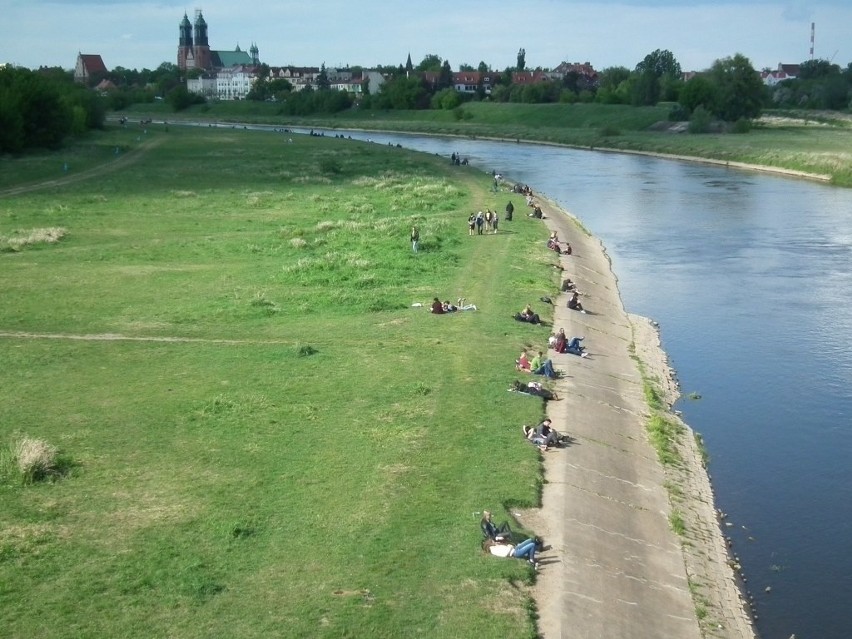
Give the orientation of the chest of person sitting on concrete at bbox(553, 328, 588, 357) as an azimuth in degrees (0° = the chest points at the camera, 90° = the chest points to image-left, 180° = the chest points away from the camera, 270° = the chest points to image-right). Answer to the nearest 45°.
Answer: approximately 270°

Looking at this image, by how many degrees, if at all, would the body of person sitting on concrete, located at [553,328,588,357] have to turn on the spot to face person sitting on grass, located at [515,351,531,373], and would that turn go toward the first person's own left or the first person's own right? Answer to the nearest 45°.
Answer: approximately 90° to the first person's own right

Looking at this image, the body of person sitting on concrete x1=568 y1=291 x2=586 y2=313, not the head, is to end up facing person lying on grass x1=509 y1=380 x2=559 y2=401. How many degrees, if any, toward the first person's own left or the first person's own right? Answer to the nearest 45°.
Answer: approximately 90° to the first person's own right

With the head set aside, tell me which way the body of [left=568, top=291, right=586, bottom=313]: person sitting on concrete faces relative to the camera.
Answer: to the viewer's right

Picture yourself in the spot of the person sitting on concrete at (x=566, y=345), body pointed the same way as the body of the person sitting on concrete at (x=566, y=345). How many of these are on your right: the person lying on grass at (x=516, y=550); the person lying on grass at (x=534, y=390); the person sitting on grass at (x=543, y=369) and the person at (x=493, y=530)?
4

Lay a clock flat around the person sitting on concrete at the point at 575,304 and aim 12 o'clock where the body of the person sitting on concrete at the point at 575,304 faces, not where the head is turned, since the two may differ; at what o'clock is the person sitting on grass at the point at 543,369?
the person sitting on grass at the point at 543,369 is roughly at 3 o'clock from the person sitting on concrete at the point at 575,304.

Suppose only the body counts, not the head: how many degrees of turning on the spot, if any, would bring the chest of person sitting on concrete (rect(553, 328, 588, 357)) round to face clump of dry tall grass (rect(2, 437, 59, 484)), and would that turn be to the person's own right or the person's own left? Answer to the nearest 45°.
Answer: approximately 135° to the person's own right

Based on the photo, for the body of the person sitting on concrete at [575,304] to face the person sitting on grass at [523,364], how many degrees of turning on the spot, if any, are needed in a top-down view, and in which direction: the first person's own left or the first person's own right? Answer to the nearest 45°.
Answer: approximately 90° to the first person's own right

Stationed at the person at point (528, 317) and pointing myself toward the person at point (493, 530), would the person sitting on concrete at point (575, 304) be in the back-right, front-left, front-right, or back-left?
back-left

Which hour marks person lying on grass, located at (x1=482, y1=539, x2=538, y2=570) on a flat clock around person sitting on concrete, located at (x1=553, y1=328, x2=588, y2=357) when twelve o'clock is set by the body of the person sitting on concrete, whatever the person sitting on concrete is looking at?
The person lying on grass is roughly at 3 o'clock from the person sitting on concrete.

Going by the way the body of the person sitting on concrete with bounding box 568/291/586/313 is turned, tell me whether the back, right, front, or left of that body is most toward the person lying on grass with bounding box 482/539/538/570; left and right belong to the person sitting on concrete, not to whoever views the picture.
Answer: right
